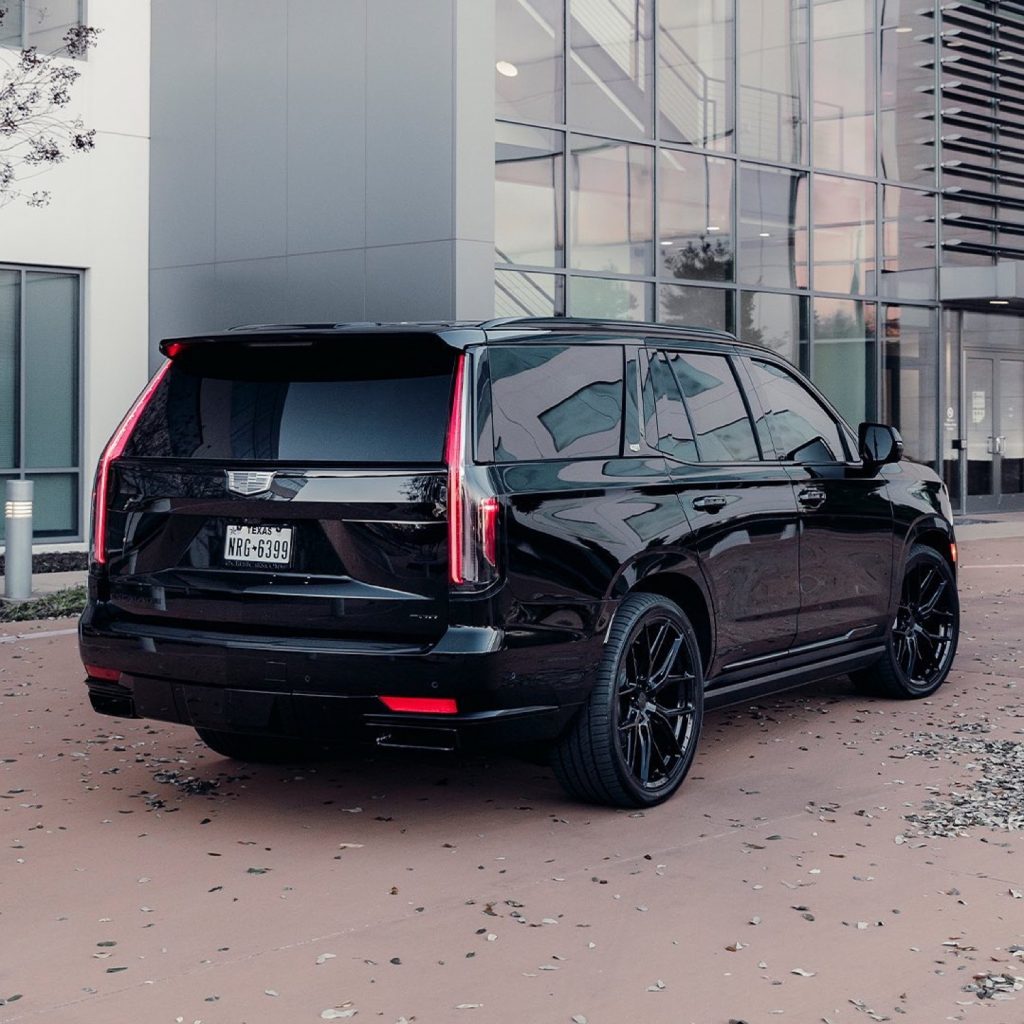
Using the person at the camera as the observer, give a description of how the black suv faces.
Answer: facing away from the viewer and to the right of the viewer

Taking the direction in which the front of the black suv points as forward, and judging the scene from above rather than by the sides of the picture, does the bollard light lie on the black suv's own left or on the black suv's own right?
on the black suv's own left
